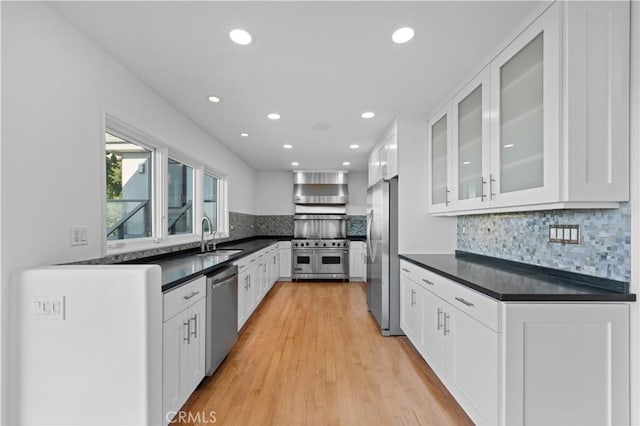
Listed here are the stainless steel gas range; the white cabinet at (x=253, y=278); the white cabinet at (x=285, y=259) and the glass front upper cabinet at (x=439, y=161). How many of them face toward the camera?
2

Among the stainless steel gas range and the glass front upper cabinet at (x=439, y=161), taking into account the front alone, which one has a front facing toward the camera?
the stainless steel gas range

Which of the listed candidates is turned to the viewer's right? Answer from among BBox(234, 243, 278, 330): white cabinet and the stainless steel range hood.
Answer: the white cabinet

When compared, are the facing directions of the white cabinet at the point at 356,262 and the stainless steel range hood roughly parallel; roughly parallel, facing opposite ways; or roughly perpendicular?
roughly parallel

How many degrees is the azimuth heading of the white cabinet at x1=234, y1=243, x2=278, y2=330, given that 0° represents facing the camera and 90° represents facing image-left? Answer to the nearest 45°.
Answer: approximately 270°

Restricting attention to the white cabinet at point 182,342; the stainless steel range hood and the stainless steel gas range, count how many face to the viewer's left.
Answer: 0

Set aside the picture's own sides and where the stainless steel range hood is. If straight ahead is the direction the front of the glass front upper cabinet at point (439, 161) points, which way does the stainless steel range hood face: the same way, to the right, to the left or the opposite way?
to the left

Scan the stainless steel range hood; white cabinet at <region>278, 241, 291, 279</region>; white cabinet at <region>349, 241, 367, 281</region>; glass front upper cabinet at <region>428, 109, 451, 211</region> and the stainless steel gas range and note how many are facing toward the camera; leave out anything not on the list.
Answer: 4

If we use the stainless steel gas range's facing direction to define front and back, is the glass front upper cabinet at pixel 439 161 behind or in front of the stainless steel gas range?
in front

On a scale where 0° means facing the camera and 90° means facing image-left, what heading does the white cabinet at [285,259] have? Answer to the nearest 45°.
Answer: approximately 0°

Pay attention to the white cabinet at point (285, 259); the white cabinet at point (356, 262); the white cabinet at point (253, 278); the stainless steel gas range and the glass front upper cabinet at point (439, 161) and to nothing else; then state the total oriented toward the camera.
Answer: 3

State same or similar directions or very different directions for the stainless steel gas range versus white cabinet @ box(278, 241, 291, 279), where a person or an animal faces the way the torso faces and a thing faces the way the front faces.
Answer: same or similar directions

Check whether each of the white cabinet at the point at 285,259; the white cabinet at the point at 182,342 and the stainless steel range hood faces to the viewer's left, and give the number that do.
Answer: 0

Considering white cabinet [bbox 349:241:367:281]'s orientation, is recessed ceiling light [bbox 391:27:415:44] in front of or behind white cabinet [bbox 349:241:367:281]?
in front

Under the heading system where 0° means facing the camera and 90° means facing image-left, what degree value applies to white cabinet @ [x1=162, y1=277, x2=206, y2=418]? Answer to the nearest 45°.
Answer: approximately 315°

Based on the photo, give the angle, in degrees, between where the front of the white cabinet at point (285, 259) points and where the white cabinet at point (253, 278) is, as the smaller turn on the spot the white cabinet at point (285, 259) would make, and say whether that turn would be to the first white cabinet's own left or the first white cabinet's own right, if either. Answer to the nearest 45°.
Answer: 0° — it already faces it

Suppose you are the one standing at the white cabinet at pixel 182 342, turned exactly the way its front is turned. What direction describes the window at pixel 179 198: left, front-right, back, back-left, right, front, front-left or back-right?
back-left
